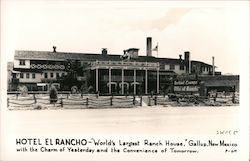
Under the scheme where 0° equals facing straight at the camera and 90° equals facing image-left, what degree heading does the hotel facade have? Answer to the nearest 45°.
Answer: approximately 0°
